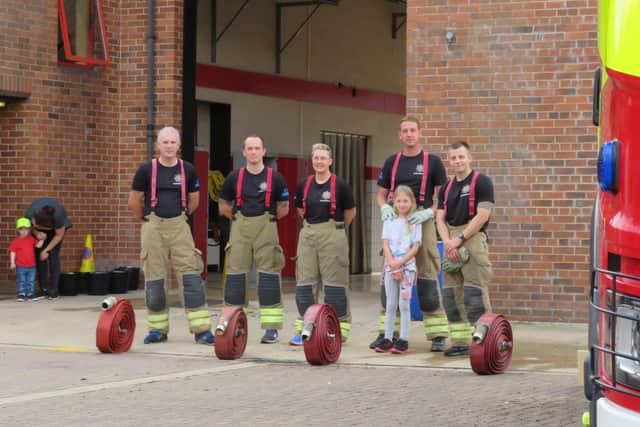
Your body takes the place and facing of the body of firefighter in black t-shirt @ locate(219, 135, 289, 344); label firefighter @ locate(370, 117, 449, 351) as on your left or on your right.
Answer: on your left

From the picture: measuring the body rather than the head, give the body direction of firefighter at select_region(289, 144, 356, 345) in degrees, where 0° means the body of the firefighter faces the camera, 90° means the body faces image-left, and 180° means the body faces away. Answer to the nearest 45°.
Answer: approximately 0°

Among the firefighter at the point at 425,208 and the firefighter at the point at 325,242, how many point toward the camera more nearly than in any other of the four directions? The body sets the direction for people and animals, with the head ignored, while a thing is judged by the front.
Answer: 2

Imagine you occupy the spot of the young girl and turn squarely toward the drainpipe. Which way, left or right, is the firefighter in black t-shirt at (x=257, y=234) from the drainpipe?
left
